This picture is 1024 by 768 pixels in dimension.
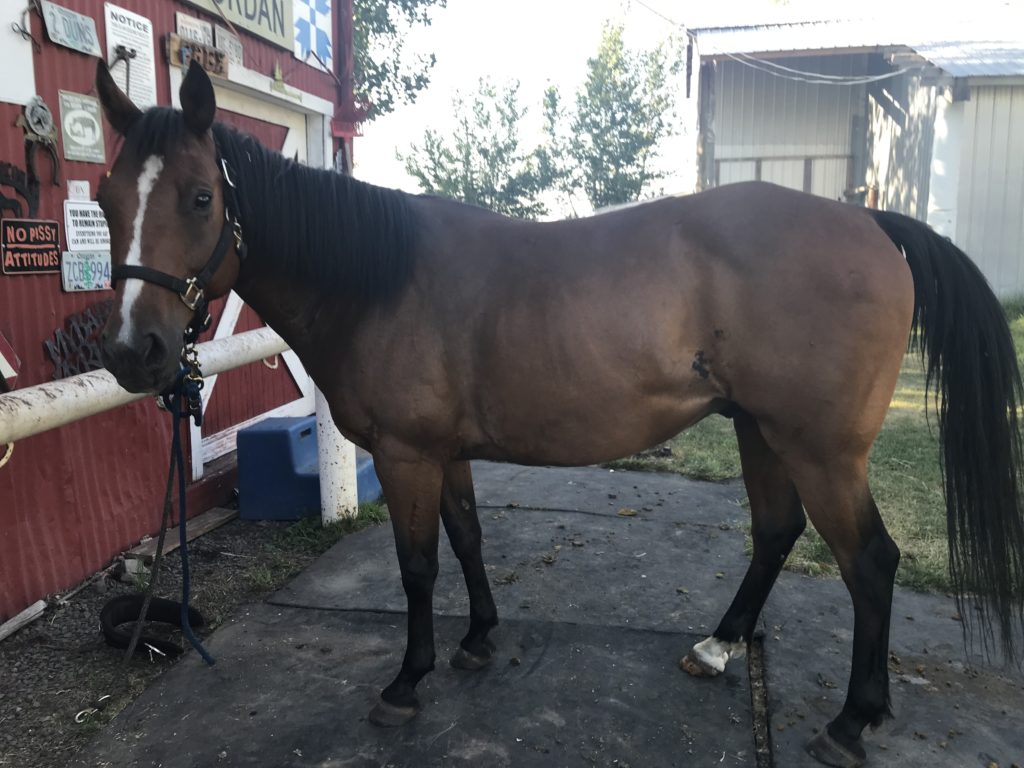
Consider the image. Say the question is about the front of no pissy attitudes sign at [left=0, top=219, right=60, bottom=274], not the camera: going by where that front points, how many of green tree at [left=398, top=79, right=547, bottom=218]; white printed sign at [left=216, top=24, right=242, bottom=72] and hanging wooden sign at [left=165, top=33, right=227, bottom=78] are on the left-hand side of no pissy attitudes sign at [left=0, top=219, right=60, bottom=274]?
3

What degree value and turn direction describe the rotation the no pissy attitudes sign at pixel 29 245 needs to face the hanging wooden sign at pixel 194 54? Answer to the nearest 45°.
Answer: approximately 90° to its left

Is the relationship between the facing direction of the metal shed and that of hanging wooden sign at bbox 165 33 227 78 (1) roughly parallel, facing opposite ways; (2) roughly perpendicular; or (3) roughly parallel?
roughly perpendicular

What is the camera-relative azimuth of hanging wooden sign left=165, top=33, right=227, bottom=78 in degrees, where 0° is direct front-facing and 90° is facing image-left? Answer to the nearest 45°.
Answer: approximately 315°

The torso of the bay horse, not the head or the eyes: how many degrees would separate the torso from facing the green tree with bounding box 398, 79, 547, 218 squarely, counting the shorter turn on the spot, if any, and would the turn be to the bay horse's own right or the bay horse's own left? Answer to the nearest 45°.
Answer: approximately 90° to the bay horse's own right

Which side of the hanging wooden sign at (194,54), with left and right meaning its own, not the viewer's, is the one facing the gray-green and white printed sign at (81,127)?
right

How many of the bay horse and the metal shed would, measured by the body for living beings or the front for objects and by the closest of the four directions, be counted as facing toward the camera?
1

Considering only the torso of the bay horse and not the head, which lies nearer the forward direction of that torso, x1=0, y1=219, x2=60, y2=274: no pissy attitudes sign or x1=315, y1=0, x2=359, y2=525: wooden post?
the no pissy attitudes sign

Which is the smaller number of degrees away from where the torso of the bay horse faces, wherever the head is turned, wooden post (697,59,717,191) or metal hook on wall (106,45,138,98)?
the metal hook on wall

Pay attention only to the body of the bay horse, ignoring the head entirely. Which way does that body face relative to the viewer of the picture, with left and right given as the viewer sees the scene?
facing to the left of the viewer

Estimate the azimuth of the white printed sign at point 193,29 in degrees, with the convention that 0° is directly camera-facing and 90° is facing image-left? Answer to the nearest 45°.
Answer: approximately 315°
